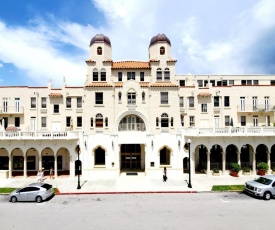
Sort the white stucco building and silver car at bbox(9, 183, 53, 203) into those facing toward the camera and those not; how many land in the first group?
1

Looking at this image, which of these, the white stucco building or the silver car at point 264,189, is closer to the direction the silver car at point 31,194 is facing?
the white stucco building

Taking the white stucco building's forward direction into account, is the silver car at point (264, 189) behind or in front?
in front

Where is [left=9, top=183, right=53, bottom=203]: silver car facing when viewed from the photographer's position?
facing away from the viewer and to the left of the viewer

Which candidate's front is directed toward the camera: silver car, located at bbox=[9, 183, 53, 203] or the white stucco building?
the white stucco building

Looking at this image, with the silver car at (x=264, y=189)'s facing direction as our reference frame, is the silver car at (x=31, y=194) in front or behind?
in front

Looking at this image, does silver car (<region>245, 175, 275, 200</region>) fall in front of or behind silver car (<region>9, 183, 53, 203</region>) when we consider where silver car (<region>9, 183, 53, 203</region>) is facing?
behind

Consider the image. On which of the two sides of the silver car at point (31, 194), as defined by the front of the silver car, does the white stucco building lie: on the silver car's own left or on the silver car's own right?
on the silver car's own right

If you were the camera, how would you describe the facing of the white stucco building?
facing the viewer

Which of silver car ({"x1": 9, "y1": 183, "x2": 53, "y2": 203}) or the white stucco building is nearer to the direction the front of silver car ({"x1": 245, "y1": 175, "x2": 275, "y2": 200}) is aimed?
the silver car

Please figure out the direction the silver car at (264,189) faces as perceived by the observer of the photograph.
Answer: facing the viewer and to the left of the viewer
